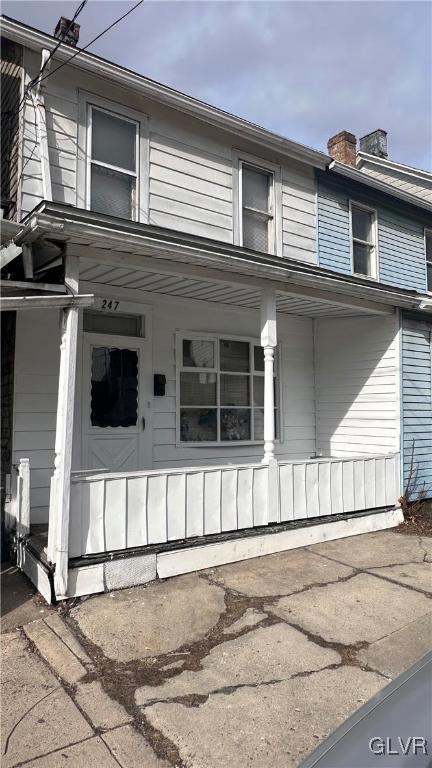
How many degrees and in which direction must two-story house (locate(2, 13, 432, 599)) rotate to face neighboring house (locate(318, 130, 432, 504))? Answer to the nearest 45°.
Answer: approximately 90° to its left
